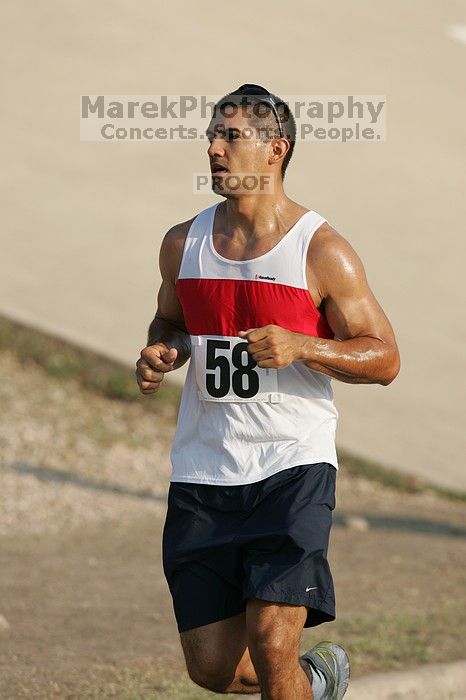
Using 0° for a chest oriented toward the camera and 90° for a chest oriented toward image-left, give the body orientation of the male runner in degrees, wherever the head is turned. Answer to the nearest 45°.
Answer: approximately 45°
